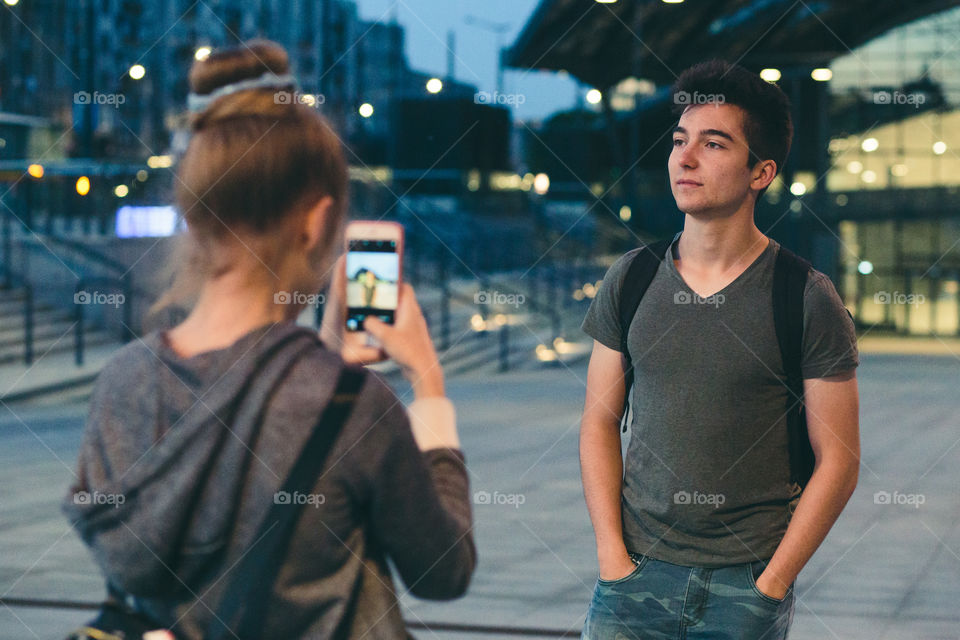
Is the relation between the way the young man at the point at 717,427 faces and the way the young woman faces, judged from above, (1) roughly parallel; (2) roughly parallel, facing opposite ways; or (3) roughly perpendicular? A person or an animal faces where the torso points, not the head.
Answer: roughly parallel, facing opposite ways

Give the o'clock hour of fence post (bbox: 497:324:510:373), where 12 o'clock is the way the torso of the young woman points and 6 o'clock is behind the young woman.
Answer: The fence post is roughly at 11 o'clock from the young woman.

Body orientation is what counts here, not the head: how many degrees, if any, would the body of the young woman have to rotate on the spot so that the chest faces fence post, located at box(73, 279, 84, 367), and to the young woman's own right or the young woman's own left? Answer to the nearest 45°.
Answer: approximately 45° to the young woman's own left

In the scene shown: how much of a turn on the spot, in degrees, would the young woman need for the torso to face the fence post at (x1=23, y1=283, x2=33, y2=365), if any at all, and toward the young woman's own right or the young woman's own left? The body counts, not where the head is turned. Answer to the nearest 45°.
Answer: approximately 45° to the young woman's own left

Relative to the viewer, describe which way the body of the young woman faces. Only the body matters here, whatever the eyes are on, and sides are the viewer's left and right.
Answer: facing away from the viewer and to the right of the viewer

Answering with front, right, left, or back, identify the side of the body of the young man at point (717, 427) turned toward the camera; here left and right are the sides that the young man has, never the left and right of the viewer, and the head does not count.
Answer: front

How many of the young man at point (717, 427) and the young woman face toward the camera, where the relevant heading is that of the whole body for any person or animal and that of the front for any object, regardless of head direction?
1

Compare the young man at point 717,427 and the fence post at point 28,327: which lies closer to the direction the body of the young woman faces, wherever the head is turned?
the young man

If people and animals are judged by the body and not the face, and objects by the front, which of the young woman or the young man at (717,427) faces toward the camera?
the young man

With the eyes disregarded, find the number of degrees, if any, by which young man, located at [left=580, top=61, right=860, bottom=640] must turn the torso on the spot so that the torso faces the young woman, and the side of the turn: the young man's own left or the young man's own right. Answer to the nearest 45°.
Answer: approximately 45° to the young man's own right

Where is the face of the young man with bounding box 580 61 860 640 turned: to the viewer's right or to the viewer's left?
to the viewer's left

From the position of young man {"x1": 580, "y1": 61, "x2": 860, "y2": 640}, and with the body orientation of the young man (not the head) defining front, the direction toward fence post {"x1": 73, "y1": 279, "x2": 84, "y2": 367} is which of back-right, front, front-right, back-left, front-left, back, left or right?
back-right

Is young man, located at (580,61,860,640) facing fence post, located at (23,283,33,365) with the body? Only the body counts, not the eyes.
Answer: no

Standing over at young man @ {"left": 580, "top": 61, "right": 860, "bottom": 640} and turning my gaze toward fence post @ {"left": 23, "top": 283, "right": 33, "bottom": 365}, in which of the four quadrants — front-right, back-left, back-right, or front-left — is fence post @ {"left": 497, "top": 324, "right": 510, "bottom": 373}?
front-right
